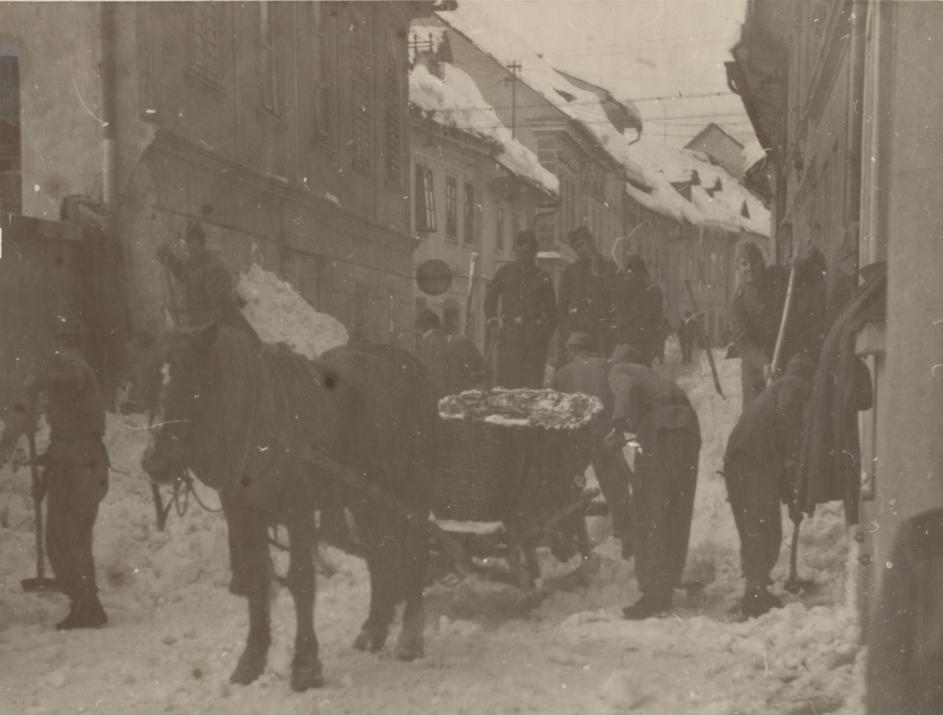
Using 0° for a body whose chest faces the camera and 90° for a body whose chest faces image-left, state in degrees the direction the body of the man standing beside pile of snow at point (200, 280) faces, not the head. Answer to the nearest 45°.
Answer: approximately 90°

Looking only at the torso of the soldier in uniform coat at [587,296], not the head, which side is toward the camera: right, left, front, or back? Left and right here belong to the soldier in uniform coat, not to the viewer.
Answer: front

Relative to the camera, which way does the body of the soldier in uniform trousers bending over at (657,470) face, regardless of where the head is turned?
to the viewer's left

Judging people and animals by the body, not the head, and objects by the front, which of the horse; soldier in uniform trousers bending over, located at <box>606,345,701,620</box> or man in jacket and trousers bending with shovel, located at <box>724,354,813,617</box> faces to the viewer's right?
the man in jacket and trousers bending with shovel
